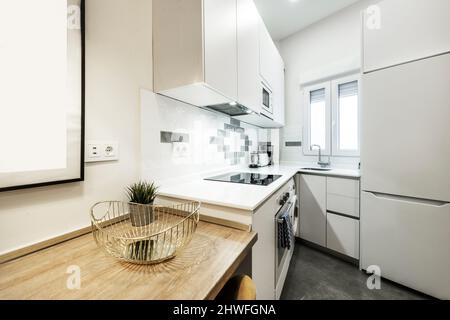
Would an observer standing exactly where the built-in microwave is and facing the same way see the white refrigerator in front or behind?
in front

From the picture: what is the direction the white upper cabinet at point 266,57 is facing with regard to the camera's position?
facing to the right of the viewer

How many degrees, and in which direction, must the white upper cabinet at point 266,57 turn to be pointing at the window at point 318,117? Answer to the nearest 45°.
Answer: approximately 45° to its left

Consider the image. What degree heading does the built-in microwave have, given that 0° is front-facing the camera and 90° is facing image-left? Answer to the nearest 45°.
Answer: approximately 270°

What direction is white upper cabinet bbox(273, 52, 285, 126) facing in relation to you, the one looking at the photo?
facing to the right of the viewer
